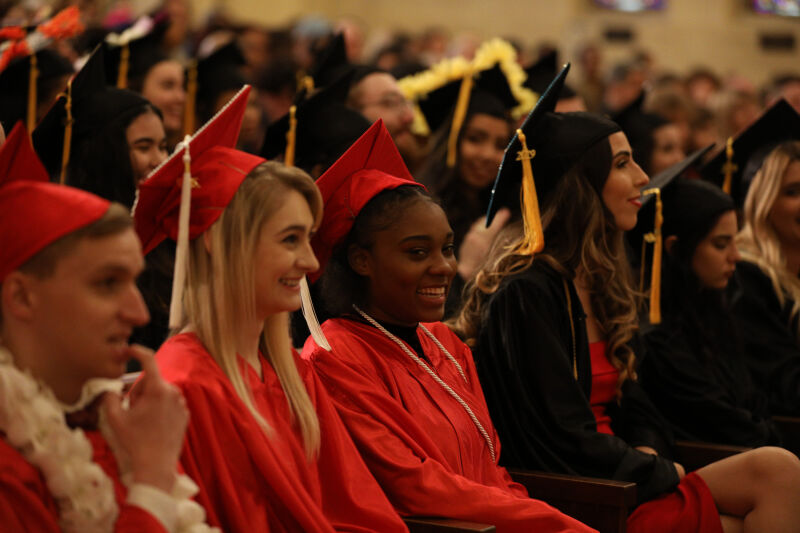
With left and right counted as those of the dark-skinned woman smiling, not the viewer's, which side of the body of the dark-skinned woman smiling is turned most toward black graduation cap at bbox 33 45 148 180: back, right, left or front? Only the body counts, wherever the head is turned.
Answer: back

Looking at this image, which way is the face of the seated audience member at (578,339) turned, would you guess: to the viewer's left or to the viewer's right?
to the viewer's right

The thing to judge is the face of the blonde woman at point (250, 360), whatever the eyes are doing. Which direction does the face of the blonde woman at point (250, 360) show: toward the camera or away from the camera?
toward the camera

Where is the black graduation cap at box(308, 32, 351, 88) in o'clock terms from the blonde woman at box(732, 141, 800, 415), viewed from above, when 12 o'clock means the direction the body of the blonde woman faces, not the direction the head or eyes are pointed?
The black graduation cap is roughly at 5 o'clock from the blonde woman.

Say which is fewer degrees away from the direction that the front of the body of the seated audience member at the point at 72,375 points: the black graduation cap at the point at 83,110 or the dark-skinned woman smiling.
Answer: the dark-skinned woman smiling

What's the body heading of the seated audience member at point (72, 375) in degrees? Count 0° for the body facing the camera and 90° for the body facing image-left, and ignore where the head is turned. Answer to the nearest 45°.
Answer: approximately 270°

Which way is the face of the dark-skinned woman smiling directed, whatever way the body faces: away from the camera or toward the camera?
toward the camera

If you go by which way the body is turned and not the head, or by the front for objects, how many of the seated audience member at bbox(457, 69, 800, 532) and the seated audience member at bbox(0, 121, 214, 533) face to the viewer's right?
2

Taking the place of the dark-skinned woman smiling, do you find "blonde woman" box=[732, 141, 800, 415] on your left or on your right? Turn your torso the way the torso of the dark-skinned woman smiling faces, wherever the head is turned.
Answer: on your left

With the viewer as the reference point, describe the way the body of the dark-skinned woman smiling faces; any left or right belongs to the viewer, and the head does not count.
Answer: facing the viewer and to the right of the viewer
